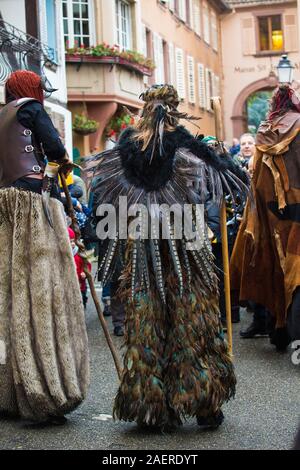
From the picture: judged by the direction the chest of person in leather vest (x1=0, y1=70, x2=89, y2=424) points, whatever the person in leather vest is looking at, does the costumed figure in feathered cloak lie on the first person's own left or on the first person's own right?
on the first person's own right

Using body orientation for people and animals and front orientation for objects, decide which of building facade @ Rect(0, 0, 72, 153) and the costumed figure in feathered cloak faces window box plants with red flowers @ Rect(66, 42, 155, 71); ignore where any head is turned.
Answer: the costumed figure in feathered cloak

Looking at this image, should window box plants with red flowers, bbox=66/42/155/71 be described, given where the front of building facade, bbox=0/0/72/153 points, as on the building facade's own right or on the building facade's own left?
on the building facade's own left

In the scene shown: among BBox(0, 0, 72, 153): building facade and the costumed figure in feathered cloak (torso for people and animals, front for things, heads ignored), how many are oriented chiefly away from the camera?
1

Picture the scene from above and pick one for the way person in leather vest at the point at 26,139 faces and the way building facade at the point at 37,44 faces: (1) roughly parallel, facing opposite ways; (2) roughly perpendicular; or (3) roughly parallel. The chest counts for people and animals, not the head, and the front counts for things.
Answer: roughly perpendicular

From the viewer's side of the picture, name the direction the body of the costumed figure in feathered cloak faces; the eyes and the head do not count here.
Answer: away from the camera

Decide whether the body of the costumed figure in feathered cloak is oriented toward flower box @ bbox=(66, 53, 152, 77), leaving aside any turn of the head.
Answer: yes

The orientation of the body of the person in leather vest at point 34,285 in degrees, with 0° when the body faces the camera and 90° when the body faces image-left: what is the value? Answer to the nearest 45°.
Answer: approximately 225°

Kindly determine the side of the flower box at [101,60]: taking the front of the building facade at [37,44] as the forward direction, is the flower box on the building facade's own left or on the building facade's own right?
on the building facade's own left

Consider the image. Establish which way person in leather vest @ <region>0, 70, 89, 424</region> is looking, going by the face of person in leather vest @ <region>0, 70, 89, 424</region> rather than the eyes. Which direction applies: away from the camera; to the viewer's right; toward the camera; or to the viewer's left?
away from the camera

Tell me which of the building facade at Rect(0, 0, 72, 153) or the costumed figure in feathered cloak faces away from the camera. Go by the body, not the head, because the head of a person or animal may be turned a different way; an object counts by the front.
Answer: the costumed figure in feathered cloak

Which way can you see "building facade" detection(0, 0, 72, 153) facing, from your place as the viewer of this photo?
facing the viewer and to the right of the viewer

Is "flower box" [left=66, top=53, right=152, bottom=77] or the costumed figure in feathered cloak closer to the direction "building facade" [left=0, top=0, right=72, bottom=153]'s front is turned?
the costumed figure in feathered cloak

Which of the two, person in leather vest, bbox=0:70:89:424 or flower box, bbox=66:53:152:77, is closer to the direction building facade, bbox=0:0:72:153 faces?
the person in leather vest
